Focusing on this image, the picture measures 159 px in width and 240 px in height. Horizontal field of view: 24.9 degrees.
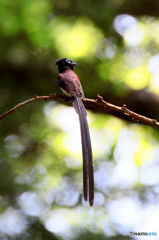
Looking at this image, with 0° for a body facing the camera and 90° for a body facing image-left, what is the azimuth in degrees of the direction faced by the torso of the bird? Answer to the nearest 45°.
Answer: approximately 135°
